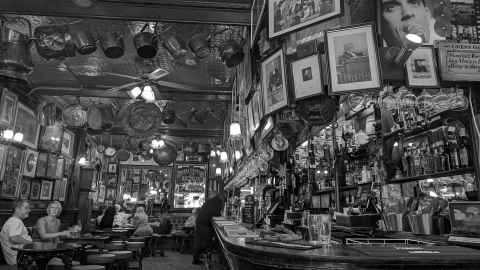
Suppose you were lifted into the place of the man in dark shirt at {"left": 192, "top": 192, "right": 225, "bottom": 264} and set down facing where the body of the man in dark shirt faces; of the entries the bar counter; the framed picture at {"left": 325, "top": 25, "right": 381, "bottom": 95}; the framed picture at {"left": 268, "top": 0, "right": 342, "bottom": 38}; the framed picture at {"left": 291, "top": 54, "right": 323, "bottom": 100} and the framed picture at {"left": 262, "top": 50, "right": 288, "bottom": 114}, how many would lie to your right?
5

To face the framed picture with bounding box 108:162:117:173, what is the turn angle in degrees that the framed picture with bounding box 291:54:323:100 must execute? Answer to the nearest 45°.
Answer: approximately 90° to its right

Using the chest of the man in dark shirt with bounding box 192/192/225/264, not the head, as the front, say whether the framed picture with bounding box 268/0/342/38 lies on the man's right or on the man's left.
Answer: on the man's right

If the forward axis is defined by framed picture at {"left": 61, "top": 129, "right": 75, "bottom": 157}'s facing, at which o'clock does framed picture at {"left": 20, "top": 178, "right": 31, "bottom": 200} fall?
framed picture at {"left": 20, "top": 178, "right": 31, "bottom": 200} is roughly at 2 o'clock from framed picture at {"left": 61, "top": 129, "right": 75, "bottom": 157}.

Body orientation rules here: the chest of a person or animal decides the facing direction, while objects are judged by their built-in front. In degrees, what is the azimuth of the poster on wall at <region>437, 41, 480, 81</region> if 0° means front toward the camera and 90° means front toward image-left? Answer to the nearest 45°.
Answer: approximately 0°

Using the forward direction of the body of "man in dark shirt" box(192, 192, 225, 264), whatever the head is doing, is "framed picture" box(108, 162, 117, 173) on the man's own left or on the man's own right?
on the man's own left

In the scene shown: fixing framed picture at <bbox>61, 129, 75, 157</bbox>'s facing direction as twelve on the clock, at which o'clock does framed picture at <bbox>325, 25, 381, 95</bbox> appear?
framed picture at <bbox>325, 25, 381, 95</bbox> is roughly at 1 o'clock from framed picture at <bbox>61, 129, 75, 157</bbox>.

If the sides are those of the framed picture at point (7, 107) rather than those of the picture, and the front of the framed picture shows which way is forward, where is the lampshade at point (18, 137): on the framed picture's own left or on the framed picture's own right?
on the framed picture's own left

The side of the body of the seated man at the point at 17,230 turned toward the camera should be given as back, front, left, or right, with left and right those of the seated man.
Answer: right
